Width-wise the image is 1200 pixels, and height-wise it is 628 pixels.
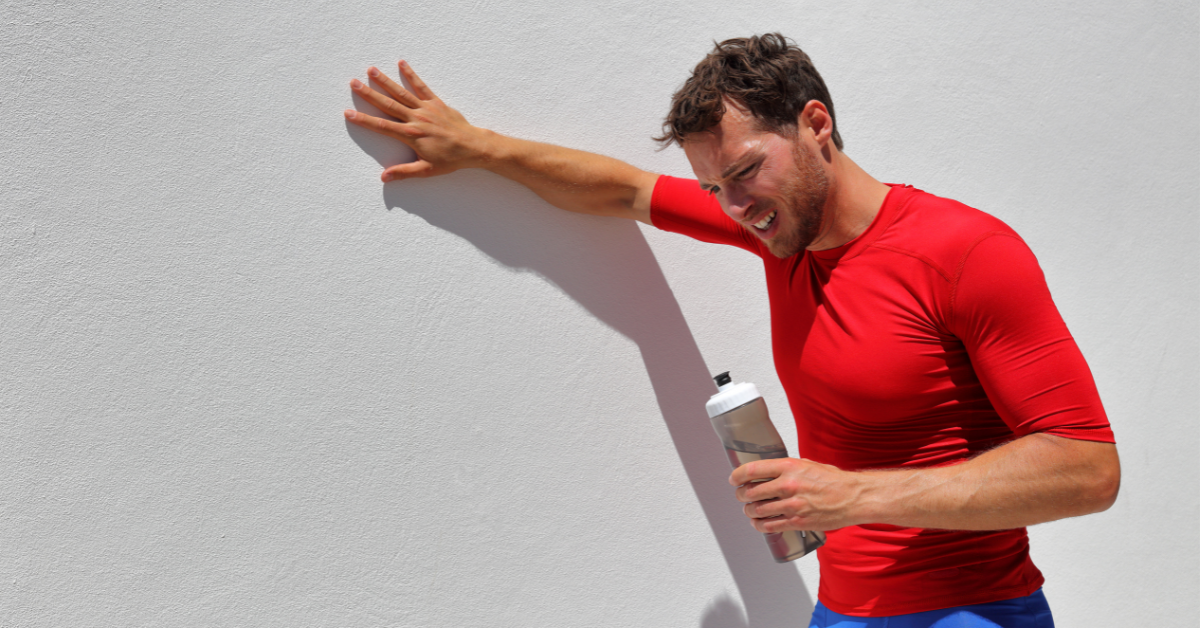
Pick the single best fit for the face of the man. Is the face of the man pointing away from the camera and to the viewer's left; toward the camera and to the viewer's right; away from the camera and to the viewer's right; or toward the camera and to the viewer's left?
toward the camera and to the viewer's left

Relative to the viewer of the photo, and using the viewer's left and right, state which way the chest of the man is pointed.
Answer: facing the viewer and to the left of the viewer
